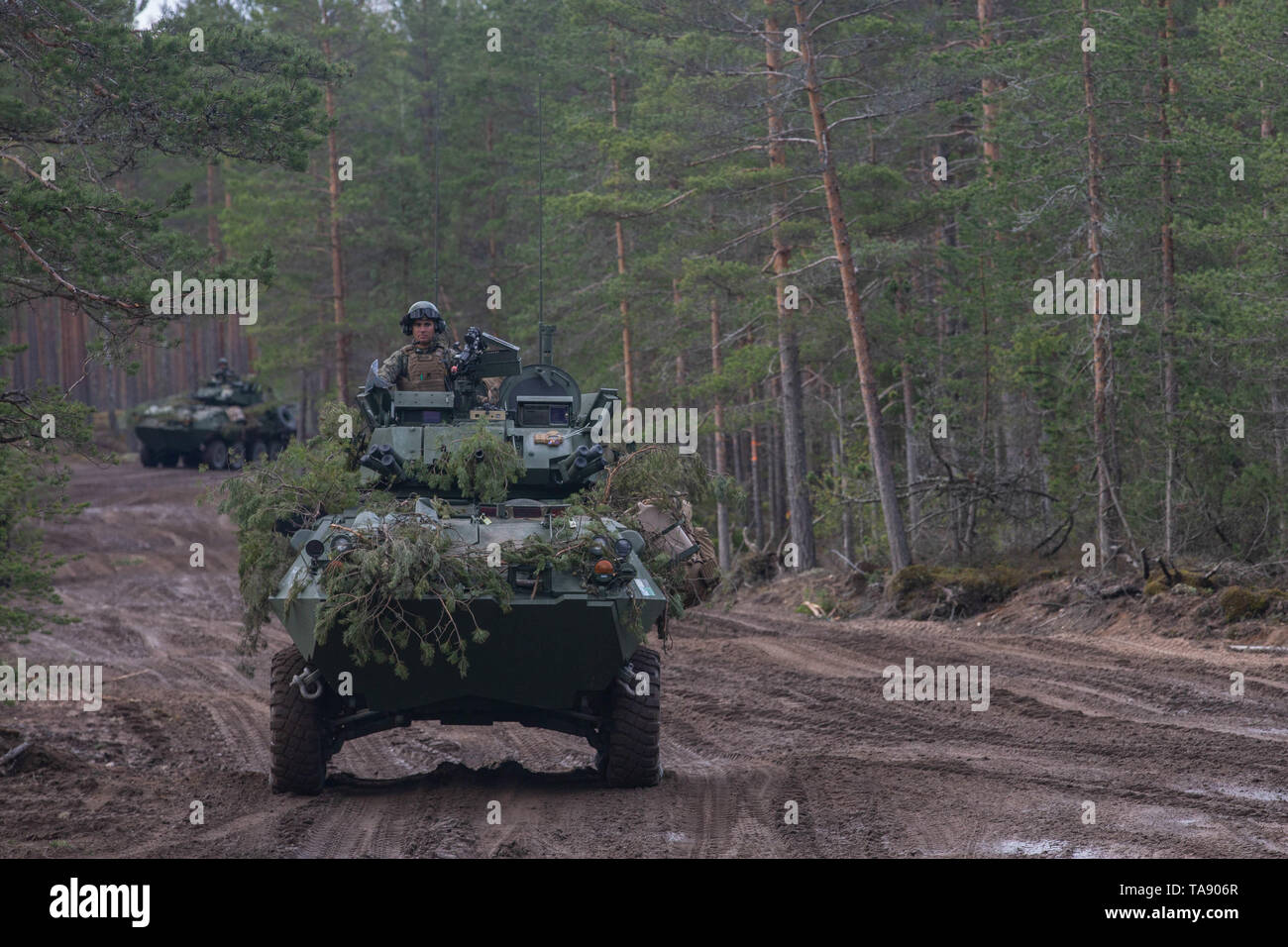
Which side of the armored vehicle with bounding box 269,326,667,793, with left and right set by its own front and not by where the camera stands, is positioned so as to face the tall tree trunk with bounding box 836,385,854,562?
back

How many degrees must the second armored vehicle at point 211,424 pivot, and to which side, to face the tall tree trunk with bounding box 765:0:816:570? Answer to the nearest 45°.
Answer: approximately 90° to its left

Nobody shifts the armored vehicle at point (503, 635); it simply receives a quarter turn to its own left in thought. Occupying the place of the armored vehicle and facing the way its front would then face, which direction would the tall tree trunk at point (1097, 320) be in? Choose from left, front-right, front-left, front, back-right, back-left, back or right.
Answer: front-left

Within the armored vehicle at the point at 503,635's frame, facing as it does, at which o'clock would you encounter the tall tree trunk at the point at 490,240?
The tall tree trunk is roughly at 6 o'clock from the armored vehicle.

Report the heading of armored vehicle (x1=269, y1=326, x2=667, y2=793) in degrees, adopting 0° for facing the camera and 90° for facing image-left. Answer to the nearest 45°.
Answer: approximately 0°

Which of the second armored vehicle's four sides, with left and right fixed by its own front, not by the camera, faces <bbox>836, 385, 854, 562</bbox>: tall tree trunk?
left

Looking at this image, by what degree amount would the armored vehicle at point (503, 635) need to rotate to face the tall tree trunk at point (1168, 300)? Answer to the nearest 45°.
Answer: approximately 135° to its left

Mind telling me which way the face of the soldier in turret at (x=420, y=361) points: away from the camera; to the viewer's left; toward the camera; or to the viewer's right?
toward the camera

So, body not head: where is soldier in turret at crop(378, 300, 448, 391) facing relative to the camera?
toward the camera

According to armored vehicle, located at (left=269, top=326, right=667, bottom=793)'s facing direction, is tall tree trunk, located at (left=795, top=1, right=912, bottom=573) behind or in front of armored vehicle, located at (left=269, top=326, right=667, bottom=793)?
behind

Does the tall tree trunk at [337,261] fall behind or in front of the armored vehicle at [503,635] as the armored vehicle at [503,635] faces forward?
behind
